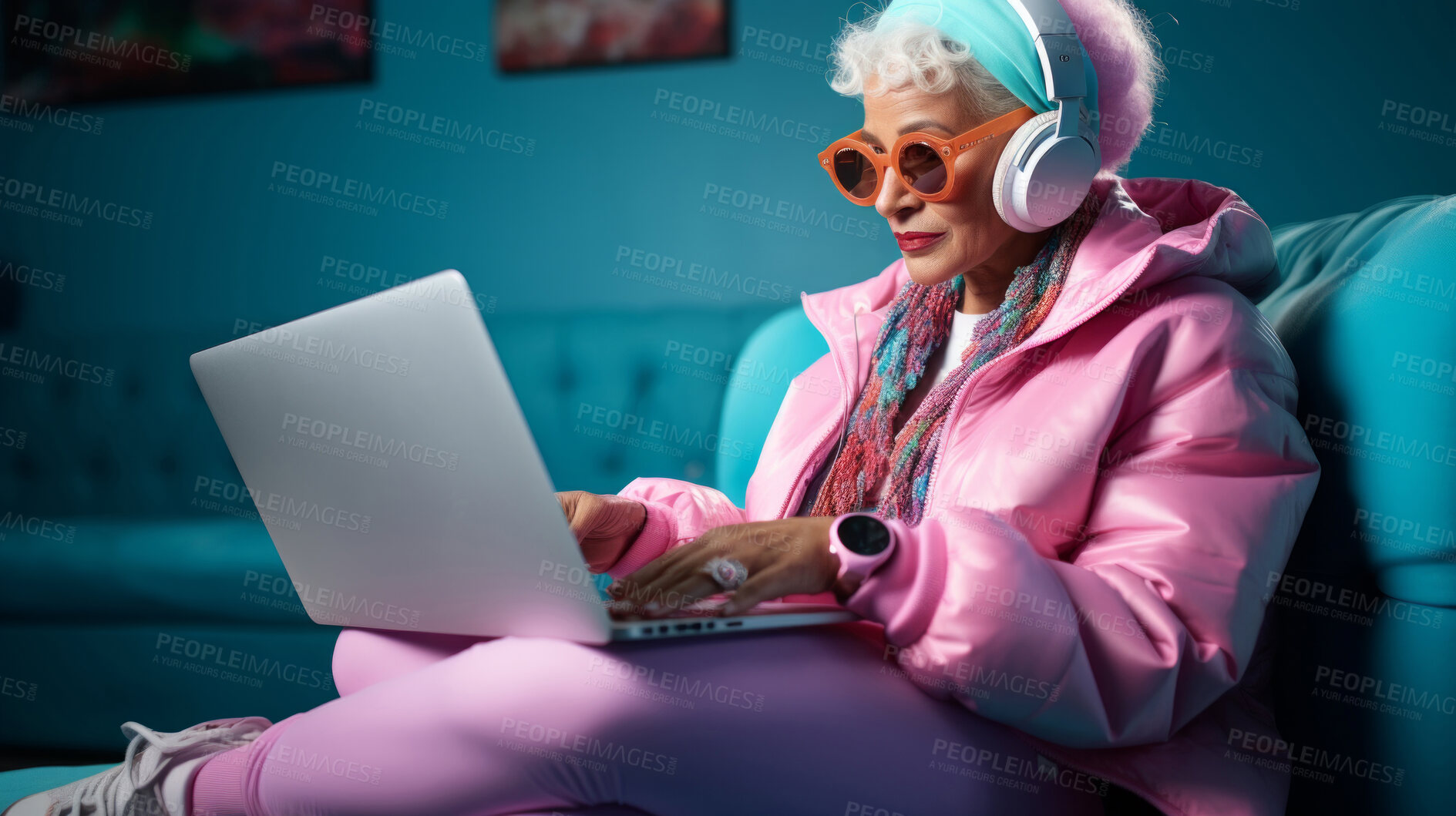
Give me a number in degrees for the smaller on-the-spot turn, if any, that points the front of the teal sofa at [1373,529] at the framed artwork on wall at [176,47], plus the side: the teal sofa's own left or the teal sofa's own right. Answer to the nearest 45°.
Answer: approximately 90° to the teal sofa's own right

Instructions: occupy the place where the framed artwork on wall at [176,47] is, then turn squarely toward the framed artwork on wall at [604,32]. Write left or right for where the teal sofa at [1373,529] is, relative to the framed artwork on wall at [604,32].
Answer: right

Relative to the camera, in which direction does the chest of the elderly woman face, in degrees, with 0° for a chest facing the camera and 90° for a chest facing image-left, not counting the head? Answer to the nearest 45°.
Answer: approximately 45°

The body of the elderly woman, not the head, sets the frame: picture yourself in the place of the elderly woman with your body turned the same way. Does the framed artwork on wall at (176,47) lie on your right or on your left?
on your right
